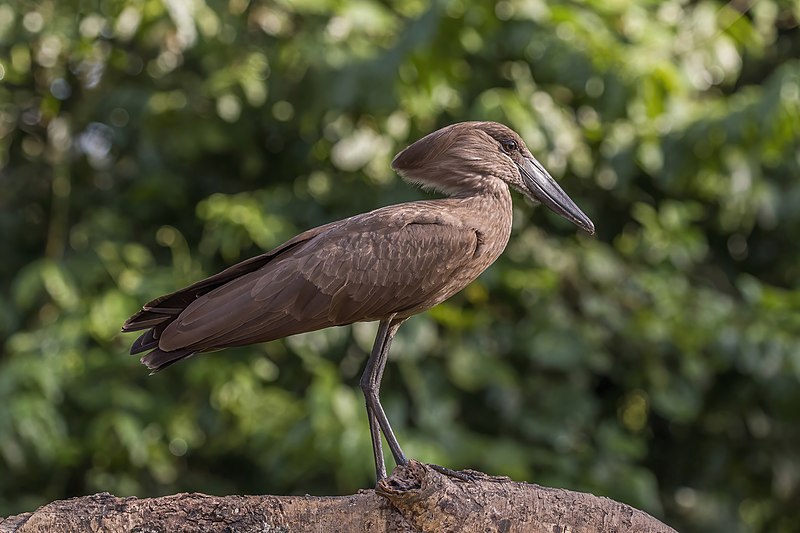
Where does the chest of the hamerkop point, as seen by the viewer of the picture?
to the viewer's right
